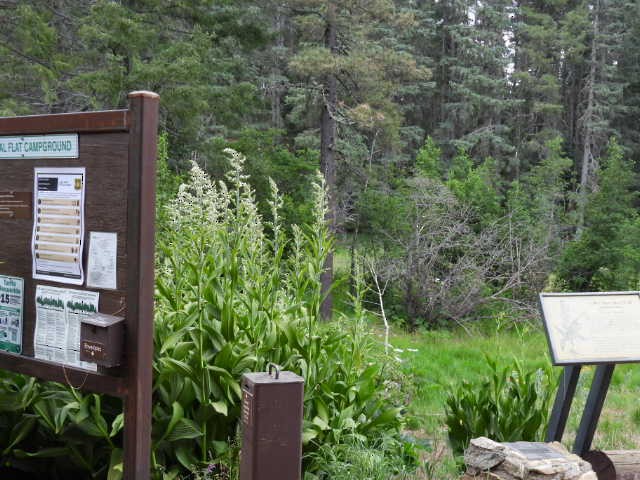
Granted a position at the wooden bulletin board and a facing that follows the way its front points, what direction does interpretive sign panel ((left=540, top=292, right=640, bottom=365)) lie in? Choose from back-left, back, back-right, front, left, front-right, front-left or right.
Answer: back-left

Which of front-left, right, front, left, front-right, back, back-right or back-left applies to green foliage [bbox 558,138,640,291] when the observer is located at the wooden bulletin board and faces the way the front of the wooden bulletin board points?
back

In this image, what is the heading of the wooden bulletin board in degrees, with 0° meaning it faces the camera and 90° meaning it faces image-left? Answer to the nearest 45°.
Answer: approximately 45°

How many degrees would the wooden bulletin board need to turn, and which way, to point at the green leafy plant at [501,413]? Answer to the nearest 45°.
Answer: approximately 135° to its left

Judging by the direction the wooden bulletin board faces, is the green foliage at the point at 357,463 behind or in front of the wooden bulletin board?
behind

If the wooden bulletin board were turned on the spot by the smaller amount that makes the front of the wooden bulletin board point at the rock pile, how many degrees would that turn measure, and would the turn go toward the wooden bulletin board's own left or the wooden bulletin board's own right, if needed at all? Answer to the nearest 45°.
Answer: approximately 135° to the wooden bulletin board's own left
